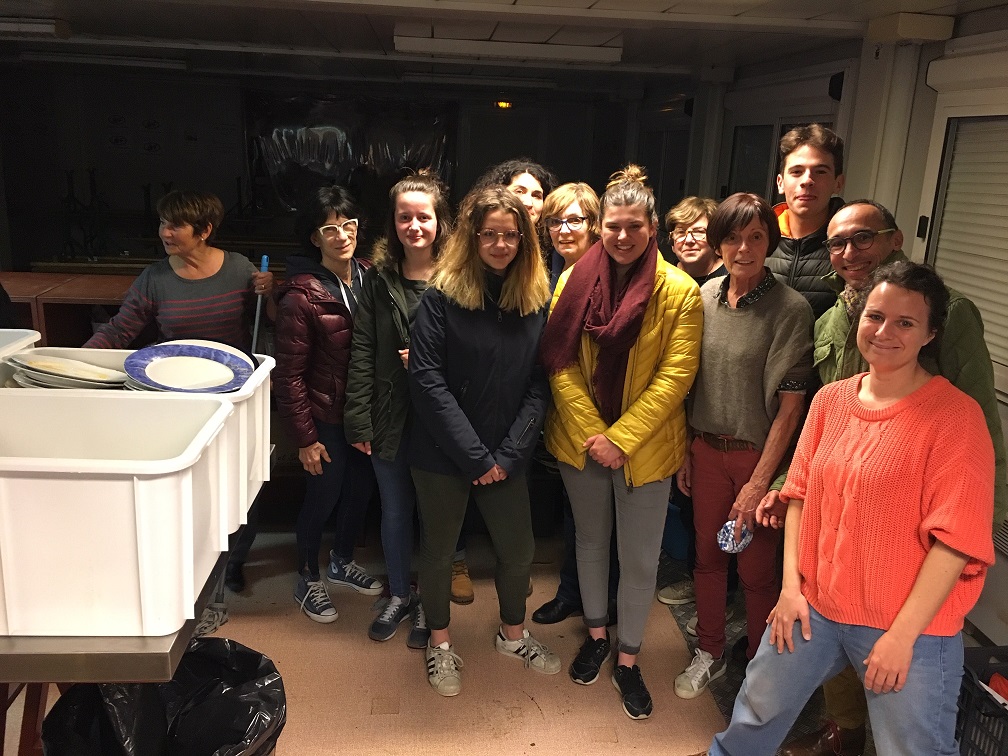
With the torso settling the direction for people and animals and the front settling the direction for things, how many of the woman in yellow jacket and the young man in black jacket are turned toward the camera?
2

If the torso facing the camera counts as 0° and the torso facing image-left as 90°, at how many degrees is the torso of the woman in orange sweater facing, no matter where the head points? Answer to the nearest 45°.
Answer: approximately 45°

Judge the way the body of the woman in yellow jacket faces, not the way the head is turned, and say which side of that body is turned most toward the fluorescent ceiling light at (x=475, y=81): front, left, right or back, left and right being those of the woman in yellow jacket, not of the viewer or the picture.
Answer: back

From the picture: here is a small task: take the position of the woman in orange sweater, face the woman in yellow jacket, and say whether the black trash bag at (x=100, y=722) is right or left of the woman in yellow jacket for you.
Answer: left

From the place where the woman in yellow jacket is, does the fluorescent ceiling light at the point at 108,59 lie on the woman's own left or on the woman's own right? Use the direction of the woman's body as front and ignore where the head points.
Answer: on the woman's own right

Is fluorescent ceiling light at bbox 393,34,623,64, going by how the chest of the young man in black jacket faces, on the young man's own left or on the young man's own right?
on the young man's own right

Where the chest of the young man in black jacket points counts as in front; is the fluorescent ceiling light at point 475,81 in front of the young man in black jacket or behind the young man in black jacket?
behind
